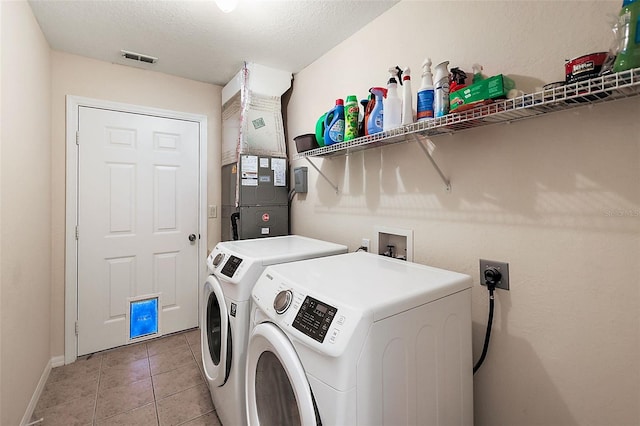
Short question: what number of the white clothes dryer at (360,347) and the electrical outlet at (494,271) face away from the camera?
0

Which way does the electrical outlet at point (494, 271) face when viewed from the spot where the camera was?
facing the viewer and to the left of the viewer

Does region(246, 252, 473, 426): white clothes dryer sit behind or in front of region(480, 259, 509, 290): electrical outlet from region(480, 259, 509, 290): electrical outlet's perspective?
in front

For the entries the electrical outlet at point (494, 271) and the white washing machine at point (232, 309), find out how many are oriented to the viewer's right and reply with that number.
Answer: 0
